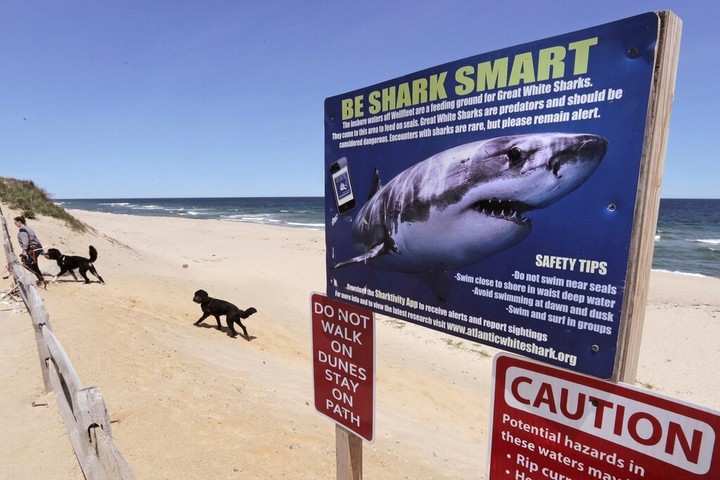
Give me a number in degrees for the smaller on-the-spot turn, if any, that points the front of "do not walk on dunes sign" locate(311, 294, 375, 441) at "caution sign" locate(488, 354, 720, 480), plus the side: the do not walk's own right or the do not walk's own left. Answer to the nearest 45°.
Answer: approximately 90° to the do not walk's own left

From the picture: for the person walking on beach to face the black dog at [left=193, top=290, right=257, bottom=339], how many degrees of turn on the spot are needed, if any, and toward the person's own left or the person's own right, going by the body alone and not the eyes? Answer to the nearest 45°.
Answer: approximately 135° to the person's own left

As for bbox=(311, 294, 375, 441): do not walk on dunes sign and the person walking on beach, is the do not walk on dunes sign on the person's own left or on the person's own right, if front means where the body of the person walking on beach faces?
on the person's own left

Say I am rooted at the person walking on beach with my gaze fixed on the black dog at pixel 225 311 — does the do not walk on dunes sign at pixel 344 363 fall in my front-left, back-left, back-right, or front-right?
front-right

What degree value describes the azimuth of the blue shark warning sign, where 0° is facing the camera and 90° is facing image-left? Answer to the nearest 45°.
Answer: approximately 45°

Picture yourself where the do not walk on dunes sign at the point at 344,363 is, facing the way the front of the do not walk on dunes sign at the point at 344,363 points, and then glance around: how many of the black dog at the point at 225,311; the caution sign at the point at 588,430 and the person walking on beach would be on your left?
1

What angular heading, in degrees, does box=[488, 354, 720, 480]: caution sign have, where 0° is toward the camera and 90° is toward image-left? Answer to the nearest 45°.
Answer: approximately 45°

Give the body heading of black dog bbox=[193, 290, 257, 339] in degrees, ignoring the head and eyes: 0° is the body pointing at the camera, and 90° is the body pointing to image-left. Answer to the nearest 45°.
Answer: approximately 90°

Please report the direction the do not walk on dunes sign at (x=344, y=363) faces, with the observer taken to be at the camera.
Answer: facing the viewer and to the left of the viewer

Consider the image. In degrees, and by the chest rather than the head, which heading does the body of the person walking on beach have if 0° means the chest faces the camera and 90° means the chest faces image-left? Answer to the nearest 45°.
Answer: approximately 90°

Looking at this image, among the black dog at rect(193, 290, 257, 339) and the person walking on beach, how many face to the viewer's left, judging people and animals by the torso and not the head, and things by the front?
2

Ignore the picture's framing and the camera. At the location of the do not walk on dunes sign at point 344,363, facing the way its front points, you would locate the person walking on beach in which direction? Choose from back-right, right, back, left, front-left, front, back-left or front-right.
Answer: right
